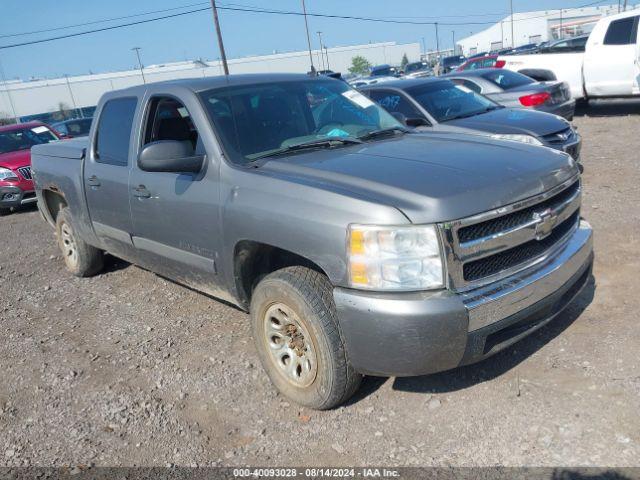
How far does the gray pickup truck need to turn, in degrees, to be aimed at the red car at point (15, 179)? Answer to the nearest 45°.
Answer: approximately 180°

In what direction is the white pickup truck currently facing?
to the viewer's right

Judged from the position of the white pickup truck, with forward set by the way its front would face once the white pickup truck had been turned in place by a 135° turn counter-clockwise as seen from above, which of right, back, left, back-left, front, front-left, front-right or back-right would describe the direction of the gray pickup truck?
back-left

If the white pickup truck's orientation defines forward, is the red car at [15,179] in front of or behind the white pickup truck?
behind

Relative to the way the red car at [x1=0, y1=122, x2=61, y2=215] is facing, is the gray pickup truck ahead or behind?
ahead

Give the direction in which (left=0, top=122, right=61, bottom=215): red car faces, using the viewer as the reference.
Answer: facing the viewer and to the right of the viewer
